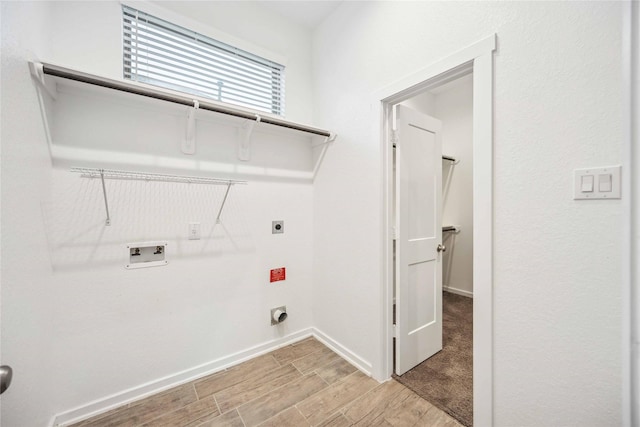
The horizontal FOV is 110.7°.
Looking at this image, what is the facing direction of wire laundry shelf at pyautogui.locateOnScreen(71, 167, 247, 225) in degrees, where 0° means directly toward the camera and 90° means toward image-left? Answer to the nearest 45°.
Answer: approximately 0°

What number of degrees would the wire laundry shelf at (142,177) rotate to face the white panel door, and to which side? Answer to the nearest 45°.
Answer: approximately 45° to its left
